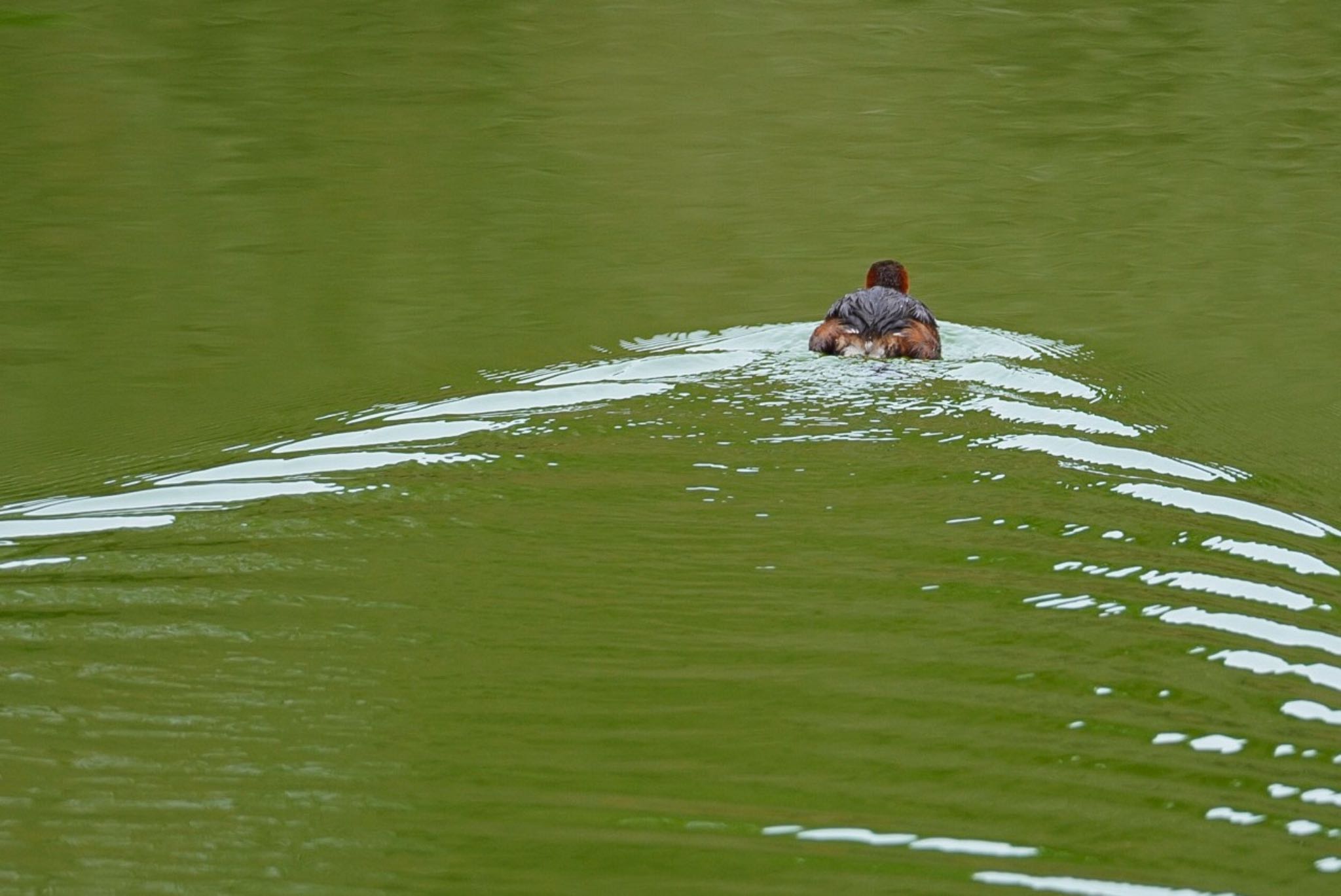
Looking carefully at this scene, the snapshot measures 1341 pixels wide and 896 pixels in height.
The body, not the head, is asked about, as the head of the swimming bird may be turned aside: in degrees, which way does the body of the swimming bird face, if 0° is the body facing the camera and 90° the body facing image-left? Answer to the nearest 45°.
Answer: approximately 180°
